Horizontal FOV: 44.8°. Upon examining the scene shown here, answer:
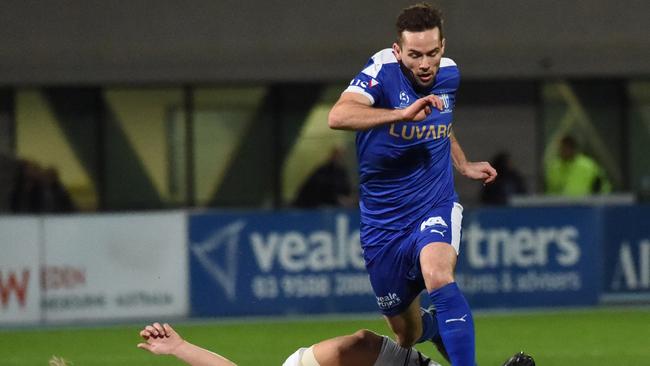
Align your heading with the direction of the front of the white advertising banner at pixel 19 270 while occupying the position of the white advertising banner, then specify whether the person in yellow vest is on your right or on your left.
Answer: on your left

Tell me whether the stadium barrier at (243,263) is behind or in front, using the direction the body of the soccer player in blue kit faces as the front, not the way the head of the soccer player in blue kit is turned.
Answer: behind

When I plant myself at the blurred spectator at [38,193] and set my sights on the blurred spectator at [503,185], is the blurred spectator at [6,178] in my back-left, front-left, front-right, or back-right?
back-left

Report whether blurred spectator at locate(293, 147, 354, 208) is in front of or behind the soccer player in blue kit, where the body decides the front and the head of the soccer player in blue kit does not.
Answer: behind

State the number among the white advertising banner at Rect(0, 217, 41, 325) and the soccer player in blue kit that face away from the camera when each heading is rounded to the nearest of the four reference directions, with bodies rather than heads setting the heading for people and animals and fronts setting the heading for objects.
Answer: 0

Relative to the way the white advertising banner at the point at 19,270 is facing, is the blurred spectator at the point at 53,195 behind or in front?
behind

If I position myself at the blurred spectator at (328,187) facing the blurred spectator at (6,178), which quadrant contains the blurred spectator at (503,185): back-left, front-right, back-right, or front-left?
back-right

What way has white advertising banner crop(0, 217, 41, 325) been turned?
toward the camera

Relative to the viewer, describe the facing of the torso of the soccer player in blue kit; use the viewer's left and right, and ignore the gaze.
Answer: facing the viewer and to the right of the viewer

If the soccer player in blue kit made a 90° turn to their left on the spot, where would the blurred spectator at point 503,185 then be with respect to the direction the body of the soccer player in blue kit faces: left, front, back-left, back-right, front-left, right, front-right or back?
front-left
